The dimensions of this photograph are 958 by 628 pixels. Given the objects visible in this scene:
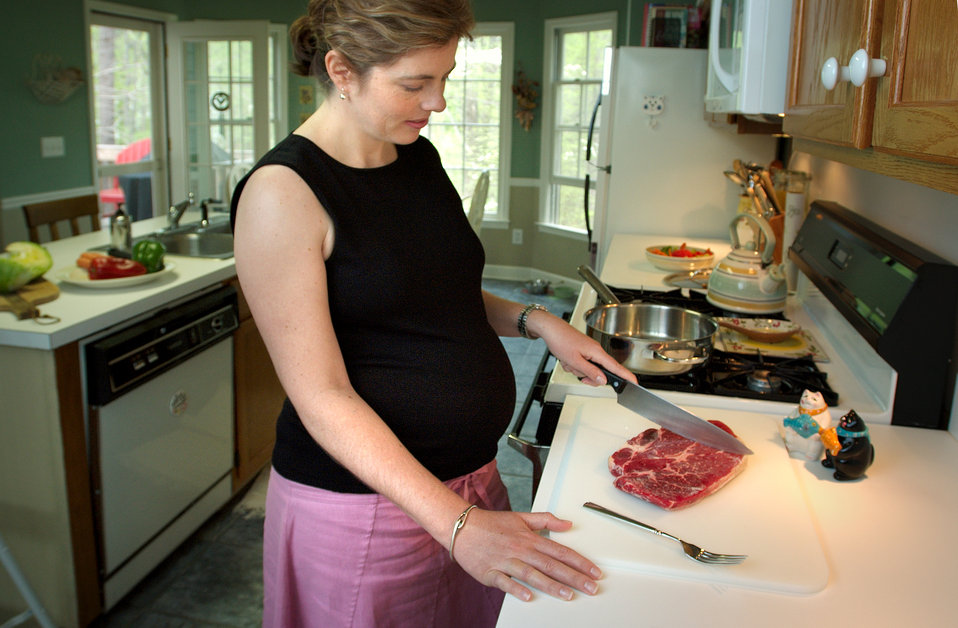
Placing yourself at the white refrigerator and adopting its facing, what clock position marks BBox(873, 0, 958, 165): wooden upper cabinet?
The wooden upper cabinet is roughly at 9 o'clock from the white refrigerator.

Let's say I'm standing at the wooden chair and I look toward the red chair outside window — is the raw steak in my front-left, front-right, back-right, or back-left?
back-right

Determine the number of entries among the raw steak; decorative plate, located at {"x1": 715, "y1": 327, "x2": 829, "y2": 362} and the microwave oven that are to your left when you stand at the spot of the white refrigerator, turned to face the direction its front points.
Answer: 3

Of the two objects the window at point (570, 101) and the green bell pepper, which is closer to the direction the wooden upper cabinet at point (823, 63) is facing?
the green bell pepper

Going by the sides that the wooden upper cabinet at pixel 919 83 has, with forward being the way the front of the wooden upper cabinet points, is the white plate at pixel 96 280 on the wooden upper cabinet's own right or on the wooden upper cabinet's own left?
on the wooden upper cabinet's own right

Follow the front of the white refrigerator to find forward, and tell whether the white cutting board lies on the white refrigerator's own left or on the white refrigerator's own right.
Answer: on the white refrigerator's own left

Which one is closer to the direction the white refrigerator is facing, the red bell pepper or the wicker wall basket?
the wicker wall basket

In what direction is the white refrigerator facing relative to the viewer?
to the viewer's left

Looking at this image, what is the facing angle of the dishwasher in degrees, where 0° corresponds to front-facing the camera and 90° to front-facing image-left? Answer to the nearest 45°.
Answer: approximately 315°

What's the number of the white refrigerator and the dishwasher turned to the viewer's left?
1

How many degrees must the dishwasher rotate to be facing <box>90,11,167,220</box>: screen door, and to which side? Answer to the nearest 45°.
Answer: approximately 135° to its left
